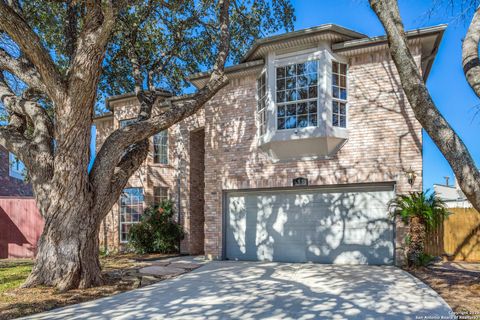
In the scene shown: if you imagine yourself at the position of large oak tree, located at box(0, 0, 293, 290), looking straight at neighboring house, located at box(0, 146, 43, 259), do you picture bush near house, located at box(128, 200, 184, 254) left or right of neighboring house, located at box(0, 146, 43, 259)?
right

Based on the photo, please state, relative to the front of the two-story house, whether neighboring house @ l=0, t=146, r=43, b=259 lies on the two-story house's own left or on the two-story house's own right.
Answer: on the two-story house's own right

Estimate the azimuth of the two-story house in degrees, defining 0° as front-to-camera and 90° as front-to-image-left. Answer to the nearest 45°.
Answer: approximately 0°

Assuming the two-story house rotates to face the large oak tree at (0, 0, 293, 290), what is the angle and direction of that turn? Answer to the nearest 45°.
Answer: approximately 45° to its right

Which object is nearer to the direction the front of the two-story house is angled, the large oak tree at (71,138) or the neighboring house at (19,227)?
the large oak tree

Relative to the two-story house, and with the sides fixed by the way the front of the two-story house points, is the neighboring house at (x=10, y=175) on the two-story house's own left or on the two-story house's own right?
on the two-story house's own right

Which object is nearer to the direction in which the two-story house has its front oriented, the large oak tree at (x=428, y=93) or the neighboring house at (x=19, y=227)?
the large oak tree

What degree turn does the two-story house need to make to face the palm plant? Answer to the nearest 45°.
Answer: approximately 45° to its left

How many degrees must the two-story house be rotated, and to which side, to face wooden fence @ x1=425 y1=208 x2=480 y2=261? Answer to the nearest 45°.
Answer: approximately 90° to its left
